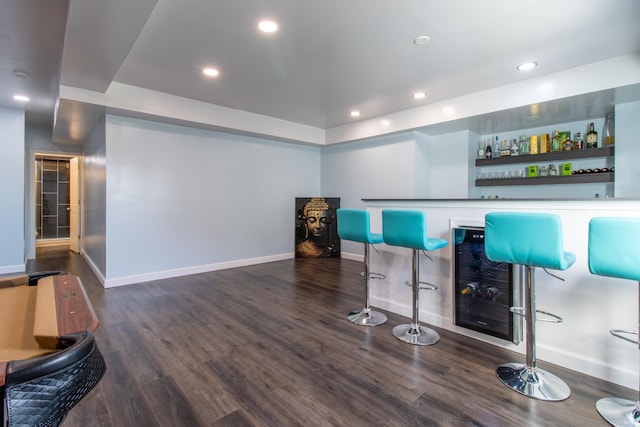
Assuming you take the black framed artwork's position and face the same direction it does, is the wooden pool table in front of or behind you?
in front

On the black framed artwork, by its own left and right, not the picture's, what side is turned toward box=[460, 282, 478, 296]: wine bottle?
front

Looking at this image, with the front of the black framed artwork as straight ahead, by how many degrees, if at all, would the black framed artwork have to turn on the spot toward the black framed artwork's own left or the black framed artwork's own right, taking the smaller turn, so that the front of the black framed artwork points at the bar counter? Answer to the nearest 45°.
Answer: approximately 45° to the black framed artwork's own left

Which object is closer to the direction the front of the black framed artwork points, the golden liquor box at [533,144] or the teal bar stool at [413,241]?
the teal bar stool

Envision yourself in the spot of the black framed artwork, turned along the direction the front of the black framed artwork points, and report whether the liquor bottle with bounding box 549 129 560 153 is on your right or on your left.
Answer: on your left

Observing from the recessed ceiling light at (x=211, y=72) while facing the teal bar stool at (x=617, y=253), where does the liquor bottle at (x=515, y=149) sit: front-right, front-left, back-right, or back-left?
front-left

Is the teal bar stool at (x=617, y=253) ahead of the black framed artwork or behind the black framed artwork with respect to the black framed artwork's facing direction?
ahead

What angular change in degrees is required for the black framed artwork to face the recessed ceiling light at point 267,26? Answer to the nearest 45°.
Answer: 0° — it already faces it

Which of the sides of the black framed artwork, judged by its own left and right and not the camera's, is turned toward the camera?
front

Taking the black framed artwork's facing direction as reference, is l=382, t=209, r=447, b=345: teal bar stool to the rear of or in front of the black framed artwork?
in front

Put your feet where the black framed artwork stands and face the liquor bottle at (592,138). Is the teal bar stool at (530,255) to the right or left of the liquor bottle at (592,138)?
right

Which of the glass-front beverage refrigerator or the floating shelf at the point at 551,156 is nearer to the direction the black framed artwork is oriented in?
the glass-front beverage refrigerator

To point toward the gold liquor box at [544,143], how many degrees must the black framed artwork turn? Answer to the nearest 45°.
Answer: approximately 45° to its left
